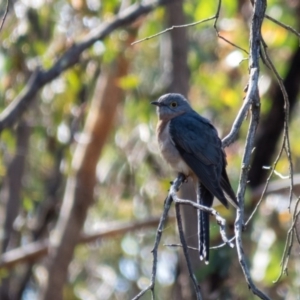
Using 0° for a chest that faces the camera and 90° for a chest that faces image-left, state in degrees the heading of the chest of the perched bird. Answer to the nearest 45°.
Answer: approximately 90°

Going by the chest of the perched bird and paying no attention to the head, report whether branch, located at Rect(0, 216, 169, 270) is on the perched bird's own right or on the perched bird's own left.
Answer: on the perched bird's own right

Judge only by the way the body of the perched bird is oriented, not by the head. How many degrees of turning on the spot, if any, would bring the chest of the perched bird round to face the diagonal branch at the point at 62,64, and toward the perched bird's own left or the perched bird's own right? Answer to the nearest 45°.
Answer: approximately 90° to the perched bird's own right
